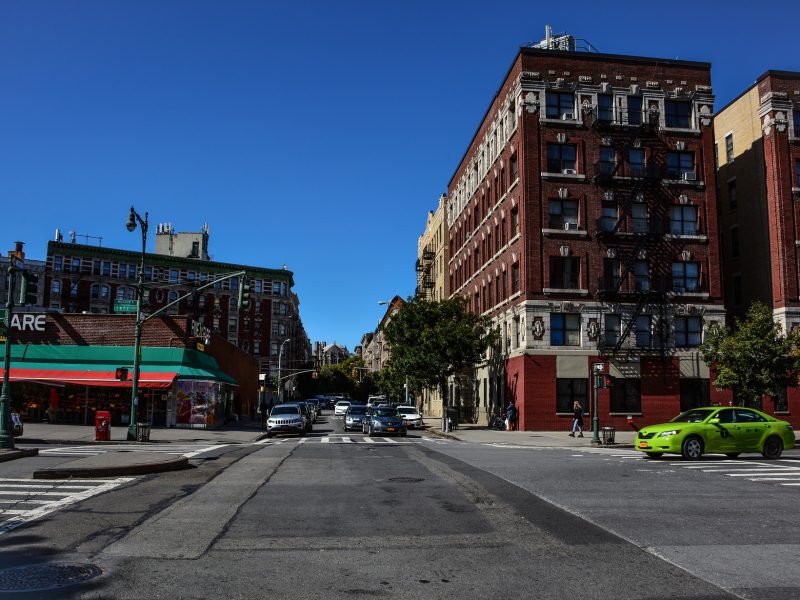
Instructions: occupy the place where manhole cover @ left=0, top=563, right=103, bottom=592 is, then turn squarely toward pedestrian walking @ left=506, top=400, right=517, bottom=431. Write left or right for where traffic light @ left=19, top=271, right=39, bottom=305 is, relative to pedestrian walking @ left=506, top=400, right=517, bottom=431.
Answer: left

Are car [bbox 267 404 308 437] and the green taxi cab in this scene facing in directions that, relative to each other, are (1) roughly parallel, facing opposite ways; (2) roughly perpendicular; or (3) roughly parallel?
roughly perpendicular

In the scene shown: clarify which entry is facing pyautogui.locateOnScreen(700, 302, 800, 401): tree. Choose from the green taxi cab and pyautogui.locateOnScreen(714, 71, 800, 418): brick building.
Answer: the brick building

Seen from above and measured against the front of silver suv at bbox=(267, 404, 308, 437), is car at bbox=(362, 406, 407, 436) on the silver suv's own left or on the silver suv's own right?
on the silver suv's own left
